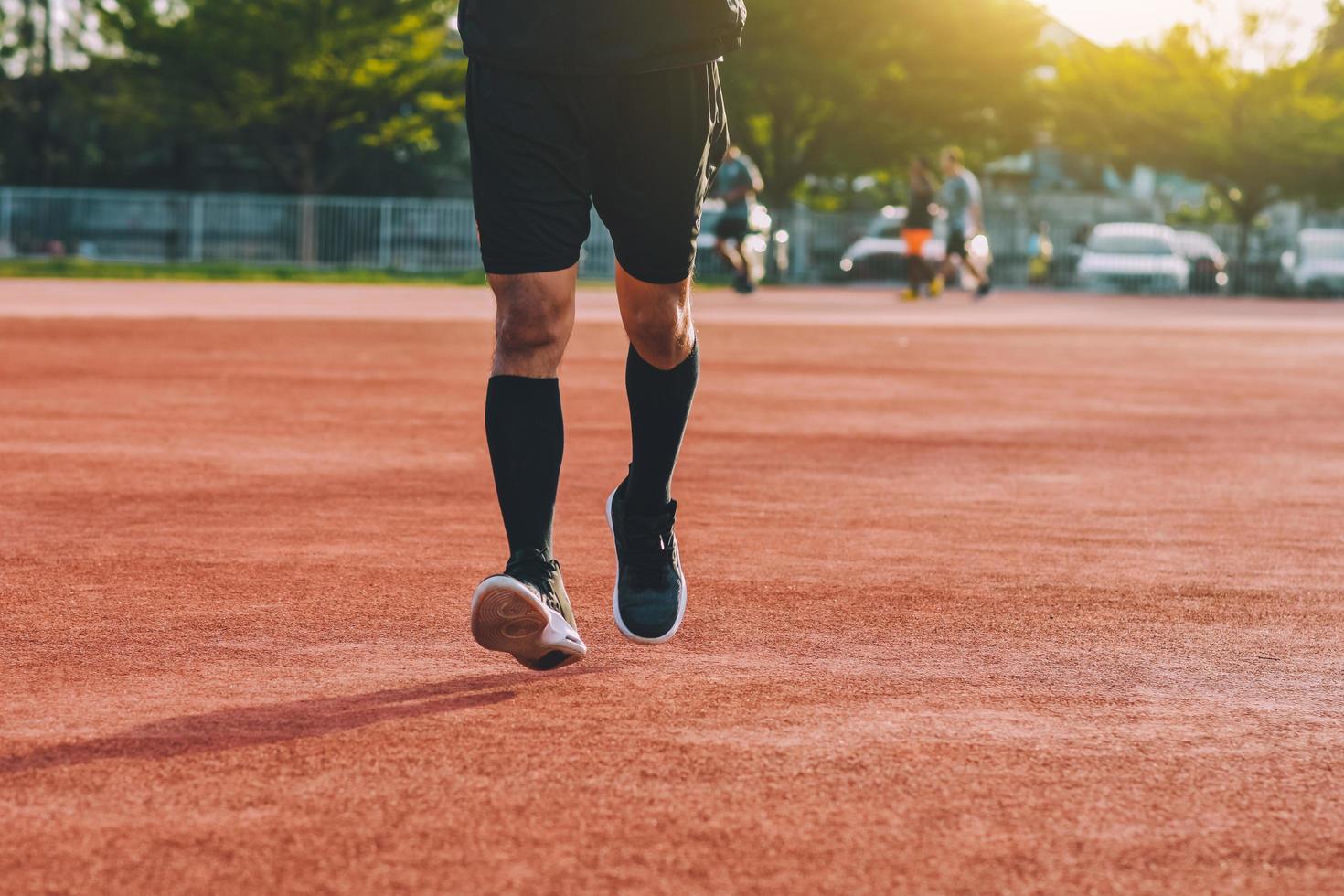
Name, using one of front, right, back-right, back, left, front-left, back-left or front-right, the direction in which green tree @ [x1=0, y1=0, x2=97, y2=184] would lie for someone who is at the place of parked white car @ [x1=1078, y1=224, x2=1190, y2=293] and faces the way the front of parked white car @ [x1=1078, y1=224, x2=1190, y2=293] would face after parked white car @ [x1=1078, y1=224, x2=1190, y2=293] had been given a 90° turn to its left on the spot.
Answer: back

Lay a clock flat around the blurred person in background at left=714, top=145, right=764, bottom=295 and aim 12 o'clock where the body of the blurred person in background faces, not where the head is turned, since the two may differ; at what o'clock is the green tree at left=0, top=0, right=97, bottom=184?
The green tree is roughly at 3 o'clock from the blurred person in background.

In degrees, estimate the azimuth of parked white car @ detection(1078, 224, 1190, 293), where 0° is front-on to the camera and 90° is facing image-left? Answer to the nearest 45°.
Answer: approximately 0°
